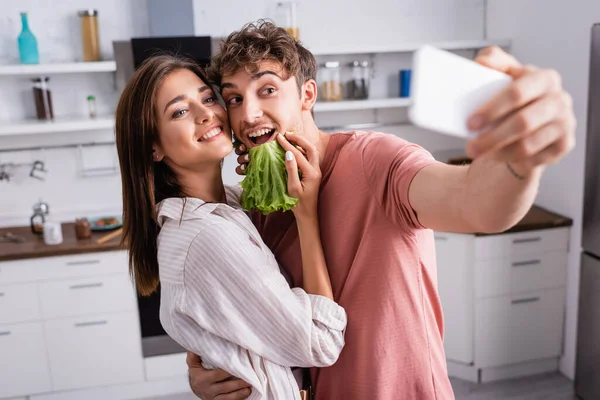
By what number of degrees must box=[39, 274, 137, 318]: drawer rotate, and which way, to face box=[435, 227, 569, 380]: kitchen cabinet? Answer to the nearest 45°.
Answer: approximately 90° to its left

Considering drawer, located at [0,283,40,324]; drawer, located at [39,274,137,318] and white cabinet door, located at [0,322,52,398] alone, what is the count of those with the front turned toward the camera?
3

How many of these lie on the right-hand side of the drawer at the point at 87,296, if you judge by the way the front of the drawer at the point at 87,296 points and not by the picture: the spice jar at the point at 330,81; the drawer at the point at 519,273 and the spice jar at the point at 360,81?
0

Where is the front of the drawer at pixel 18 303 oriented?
toward the camera

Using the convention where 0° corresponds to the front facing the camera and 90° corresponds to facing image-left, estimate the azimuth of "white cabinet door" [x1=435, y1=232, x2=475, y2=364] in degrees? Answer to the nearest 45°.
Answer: approximately 45°

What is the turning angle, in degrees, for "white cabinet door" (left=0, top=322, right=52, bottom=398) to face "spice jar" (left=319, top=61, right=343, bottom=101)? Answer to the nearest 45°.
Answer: approximately 90° to its left

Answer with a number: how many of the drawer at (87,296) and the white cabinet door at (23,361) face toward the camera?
2

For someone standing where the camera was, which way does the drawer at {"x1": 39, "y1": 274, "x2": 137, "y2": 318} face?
facing the viewer

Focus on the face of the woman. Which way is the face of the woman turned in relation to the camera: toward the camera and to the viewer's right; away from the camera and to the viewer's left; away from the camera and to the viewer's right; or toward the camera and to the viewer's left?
toward the camera and to the viewer's right

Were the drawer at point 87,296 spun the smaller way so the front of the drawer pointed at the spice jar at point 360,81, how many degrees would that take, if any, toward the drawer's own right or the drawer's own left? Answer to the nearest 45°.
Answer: approximately 90° to the drawer's own left

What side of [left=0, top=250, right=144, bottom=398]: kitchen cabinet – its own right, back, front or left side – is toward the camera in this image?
front

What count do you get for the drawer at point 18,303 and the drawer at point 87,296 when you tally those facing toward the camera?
2

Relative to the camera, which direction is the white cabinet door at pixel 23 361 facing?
toward the camera

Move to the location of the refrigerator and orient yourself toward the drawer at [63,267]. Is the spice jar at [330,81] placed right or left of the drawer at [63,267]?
right
